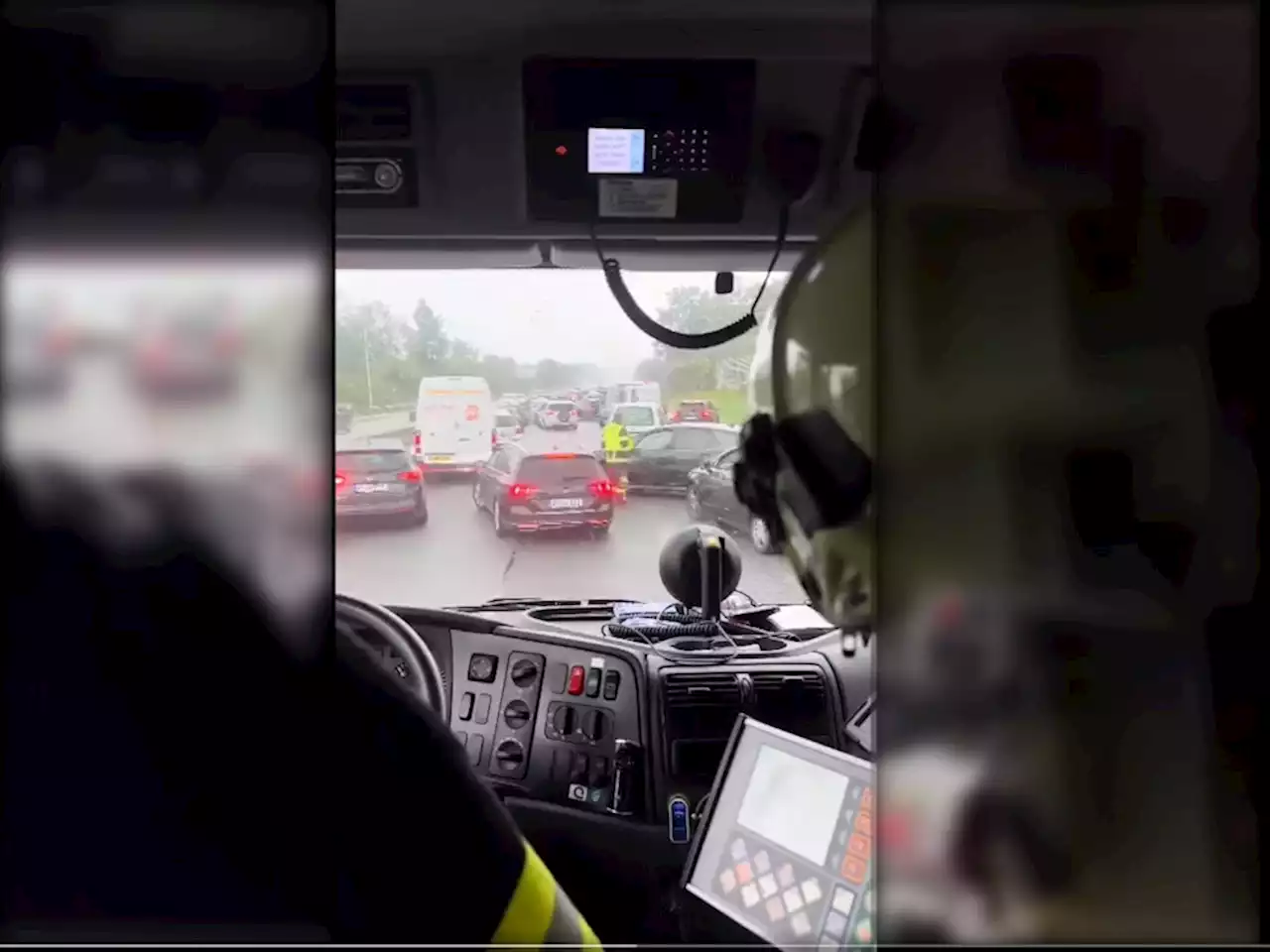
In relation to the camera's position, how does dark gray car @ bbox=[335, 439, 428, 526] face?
facing away from the viewer

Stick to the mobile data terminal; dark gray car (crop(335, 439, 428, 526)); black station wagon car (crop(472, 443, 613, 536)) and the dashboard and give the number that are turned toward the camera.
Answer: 2

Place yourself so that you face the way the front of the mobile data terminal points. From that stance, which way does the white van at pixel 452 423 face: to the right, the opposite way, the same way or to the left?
the opposite way

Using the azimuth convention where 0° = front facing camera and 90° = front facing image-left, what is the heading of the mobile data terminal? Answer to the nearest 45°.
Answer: approximately 0°

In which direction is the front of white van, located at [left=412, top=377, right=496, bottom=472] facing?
away from the camera

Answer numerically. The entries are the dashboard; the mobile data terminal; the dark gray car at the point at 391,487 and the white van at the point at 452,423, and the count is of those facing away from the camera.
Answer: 2

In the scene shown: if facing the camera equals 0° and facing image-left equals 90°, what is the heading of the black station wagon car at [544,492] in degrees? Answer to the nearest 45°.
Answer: approximately 135°
